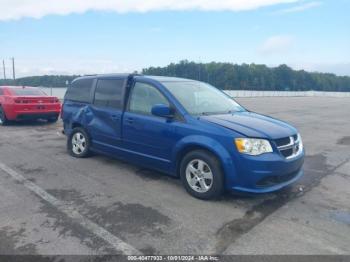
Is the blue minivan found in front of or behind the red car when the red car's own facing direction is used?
behind

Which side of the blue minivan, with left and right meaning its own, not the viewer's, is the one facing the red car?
back

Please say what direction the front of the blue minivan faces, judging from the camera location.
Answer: facing the viewer and to the right of the viewer

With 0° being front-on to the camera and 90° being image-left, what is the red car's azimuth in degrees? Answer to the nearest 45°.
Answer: approximately 135°

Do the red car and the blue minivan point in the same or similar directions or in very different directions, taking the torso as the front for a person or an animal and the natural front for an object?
very different directions
